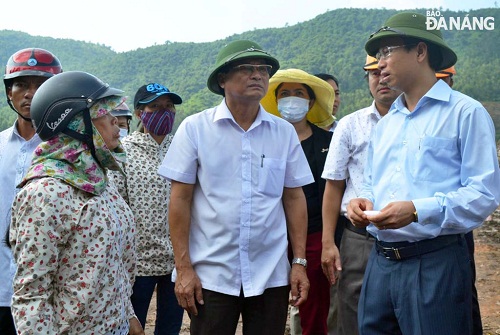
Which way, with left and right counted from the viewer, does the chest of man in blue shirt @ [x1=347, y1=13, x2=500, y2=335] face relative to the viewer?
facing the viewer and to the left of the viewer

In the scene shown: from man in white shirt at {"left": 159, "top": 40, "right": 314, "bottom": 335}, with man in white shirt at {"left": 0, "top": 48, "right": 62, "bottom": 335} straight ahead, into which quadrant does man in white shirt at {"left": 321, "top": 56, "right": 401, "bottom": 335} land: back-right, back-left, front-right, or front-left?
back-right

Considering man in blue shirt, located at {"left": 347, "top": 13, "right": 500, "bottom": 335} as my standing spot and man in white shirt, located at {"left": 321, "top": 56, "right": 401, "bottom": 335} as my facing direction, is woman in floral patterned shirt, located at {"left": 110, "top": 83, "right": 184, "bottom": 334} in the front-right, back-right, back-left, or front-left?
front-left

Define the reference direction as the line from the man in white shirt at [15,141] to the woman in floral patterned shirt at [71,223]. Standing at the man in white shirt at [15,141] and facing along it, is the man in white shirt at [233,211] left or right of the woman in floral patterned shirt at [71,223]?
left

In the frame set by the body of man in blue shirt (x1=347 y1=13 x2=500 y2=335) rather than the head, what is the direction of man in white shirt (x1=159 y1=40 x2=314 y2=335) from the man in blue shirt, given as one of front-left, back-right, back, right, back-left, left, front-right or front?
front-right

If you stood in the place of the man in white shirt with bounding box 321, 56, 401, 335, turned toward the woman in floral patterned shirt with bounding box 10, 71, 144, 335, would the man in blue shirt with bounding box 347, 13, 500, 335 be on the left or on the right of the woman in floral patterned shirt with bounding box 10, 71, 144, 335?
left

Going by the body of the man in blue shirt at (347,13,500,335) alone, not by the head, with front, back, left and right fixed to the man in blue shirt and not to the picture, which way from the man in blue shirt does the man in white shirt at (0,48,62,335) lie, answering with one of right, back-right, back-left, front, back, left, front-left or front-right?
front-right

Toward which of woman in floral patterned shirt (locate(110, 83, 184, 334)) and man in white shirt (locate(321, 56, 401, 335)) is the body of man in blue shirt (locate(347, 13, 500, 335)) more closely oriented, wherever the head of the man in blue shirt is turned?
the woman in floral patterned shirt

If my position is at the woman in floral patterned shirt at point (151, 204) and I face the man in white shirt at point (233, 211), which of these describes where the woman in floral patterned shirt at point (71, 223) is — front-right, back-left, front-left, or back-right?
front-right

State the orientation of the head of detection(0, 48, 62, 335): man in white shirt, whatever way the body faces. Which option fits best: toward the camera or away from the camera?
toward the camera

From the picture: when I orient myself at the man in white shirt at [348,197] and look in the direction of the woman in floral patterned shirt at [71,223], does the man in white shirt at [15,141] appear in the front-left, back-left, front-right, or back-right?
front-right

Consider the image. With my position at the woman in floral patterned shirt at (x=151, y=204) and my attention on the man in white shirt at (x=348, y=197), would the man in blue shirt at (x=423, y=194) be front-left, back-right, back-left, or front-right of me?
front-right

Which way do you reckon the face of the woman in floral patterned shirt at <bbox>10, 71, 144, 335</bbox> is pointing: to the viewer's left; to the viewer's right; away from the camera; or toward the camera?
to the viewer's right

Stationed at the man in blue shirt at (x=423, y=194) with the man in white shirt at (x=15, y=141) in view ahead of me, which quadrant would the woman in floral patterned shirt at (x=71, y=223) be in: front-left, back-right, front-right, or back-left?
front-left
